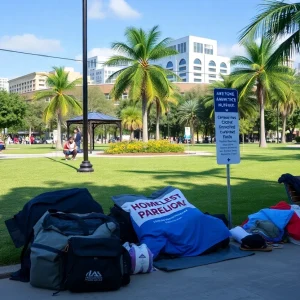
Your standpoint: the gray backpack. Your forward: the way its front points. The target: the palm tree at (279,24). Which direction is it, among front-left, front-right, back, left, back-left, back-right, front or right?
back-left

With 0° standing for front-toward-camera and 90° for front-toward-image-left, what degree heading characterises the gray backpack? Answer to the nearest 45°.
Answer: approximately 0°

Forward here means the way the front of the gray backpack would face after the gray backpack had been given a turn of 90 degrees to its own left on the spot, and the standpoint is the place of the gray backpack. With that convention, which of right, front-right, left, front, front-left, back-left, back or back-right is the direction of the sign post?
front-left

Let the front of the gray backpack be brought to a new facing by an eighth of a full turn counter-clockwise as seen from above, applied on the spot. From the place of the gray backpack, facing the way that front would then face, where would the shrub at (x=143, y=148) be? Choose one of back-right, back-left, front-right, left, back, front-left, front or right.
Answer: back-left

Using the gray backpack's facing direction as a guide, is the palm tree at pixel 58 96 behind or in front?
behind

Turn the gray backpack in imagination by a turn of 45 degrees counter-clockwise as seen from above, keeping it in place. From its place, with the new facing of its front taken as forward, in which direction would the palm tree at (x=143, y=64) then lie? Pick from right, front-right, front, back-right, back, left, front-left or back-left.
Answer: back-left

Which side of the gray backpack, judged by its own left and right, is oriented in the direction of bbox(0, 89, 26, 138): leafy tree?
back

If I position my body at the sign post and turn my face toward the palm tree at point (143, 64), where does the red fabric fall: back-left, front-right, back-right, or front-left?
back-right

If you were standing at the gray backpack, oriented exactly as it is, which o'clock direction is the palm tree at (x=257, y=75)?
The palm tree is roughly at 7 o'clock from the gray backpack.

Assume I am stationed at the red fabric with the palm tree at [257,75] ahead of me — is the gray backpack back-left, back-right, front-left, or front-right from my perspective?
back-left

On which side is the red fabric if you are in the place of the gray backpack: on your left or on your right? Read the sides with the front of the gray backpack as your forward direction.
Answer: on your left
